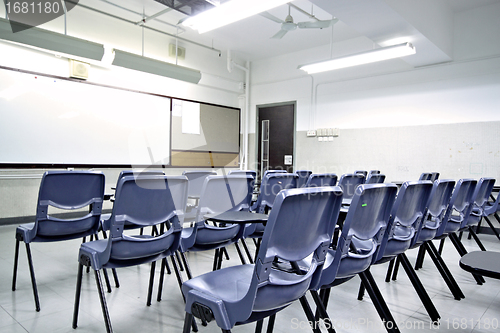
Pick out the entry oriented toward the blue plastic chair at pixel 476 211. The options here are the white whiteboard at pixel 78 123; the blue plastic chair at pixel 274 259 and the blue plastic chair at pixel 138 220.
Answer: the white whiteboard

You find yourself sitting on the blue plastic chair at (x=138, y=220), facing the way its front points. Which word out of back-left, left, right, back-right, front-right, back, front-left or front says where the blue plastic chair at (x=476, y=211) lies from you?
back-right

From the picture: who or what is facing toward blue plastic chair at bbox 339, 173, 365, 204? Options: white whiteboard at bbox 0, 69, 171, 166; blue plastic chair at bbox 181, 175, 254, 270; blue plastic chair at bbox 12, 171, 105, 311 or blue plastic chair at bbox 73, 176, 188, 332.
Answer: the white whiteboard

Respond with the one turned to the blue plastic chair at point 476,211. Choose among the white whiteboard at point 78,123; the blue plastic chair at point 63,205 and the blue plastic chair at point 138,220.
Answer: the white whiteboard

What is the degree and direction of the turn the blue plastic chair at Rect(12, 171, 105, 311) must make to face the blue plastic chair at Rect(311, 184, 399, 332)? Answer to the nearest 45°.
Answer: approximately 180°

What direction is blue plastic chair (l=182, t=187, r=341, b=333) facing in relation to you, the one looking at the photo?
facing away from the viewer and to the left of the viewer

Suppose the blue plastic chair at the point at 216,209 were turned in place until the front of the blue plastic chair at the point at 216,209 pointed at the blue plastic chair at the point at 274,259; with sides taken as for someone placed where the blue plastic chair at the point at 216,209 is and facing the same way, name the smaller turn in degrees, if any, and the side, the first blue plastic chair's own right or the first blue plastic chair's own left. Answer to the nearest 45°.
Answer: approximately 135° to the first blue plastic chair's own left

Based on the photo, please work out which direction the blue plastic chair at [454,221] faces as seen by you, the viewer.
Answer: facing away from the viewer and to the left of the viewer

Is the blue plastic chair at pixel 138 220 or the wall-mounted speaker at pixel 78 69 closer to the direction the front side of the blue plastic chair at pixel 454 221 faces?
the wall-mounted speaker

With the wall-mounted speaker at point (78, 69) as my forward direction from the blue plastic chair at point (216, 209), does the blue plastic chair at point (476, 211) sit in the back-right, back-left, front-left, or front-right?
back-right

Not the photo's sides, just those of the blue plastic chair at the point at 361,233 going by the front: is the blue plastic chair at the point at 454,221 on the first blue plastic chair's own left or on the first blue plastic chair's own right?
on the first blue plastic chair's own right

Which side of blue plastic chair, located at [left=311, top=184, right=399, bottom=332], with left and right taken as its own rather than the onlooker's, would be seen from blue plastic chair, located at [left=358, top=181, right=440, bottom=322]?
right

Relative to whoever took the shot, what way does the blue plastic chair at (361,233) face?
facing away from the viewer and to the left of the viewer

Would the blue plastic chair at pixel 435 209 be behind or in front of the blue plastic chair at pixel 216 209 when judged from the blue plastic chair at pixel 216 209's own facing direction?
behind

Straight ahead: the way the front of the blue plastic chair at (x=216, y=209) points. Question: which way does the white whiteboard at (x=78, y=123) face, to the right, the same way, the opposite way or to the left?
the opposite way
